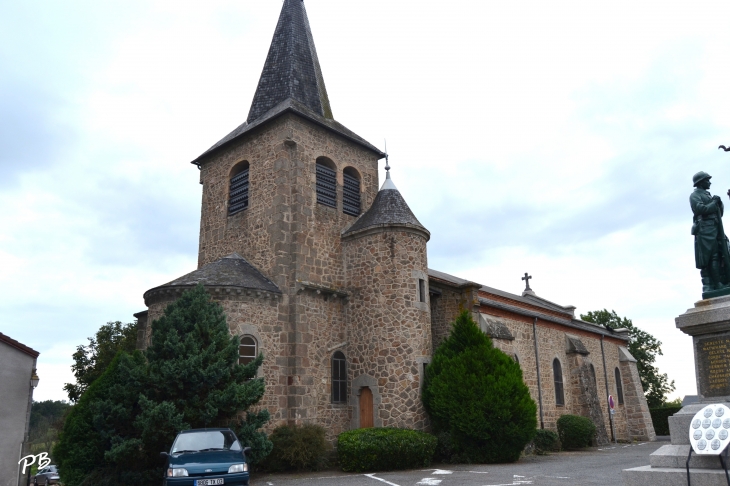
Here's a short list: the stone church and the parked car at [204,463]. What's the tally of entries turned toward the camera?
1

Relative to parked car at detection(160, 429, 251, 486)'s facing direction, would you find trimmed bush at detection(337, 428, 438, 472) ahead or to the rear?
to the rear

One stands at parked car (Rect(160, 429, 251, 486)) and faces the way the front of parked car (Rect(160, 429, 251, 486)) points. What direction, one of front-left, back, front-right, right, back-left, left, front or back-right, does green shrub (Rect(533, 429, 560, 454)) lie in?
back-left
